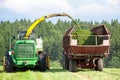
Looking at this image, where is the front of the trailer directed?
away from the camera

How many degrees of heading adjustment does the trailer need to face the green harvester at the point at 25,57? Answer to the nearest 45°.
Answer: approximately 90° to its left
